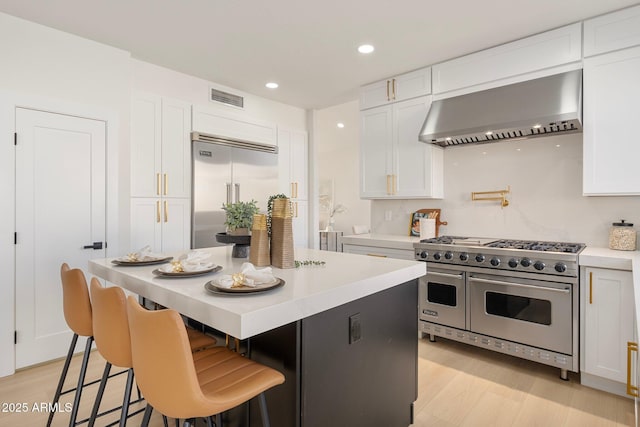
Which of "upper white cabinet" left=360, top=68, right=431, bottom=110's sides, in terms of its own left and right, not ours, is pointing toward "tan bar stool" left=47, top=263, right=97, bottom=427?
front

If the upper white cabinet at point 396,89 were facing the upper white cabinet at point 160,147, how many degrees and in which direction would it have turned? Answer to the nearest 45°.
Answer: approximately 45° to its right

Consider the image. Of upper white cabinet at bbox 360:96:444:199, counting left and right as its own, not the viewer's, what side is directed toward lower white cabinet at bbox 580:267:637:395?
left

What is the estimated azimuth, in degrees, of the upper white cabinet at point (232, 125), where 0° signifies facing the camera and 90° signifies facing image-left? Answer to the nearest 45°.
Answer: approximately 315°

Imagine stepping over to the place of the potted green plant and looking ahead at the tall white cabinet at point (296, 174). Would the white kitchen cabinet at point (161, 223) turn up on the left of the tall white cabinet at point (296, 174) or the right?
left

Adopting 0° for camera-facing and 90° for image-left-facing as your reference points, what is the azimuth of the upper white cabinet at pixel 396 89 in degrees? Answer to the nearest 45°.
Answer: approximately 45°

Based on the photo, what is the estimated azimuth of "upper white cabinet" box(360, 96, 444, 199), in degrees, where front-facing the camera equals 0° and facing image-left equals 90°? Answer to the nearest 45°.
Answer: approximately 45°

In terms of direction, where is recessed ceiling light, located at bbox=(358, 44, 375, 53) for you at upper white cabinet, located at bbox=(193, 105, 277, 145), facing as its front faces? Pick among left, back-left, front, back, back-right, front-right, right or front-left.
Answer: front
